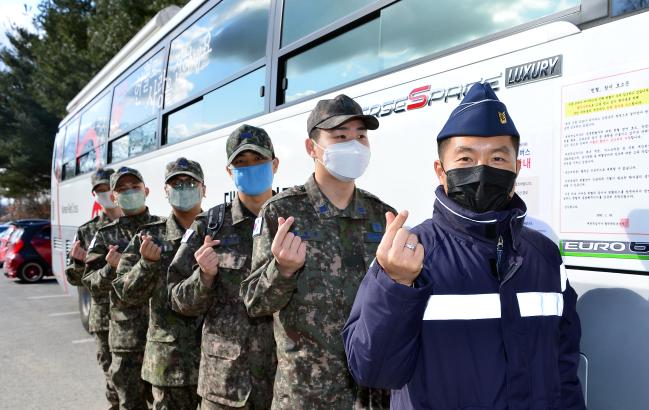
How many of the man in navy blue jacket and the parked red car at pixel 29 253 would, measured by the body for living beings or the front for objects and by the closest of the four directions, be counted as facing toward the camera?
1

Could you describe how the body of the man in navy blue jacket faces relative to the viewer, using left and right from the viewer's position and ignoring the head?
facing the viewer

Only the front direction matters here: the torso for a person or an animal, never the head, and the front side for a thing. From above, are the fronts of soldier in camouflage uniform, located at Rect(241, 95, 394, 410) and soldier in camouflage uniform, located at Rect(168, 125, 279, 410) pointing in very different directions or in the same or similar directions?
same or similar directions

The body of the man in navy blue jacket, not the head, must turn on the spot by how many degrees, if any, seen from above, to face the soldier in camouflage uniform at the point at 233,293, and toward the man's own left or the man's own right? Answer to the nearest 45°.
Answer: approximately 135° to the man's own right

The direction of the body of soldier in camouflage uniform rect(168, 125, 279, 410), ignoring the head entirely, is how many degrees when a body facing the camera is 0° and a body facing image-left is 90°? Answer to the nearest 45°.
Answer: approximately 315°

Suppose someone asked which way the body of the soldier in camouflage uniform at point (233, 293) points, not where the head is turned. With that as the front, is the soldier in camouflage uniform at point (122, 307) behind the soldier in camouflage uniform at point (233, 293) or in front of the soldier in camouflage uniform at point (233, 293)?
behind

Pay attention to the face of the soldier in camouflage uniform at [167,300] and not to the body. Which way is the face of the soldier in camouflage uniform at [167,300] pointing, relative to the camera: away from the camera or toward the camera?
toward the camera

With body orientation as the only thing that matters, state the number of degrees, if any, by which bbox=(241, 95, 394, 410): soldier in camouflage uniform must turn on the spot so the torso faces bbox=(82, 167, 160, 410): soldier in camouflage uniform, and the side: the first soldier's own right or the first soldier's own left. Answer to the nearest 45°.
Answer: approximately 180°
